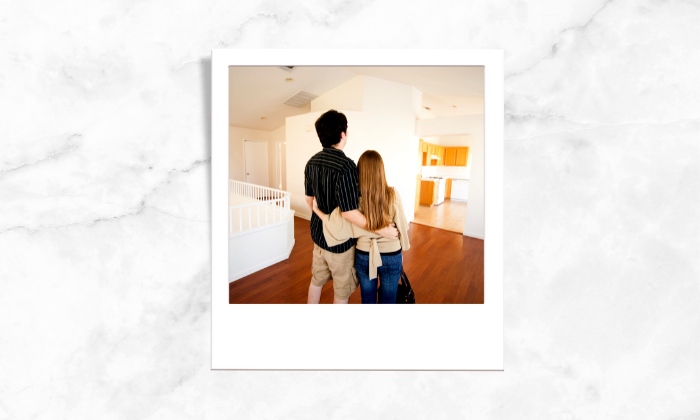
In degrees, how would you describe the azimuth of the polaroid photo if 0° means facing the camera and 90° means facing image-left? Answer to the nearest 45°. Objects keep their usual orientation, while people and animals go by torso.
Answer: approximately 0°
